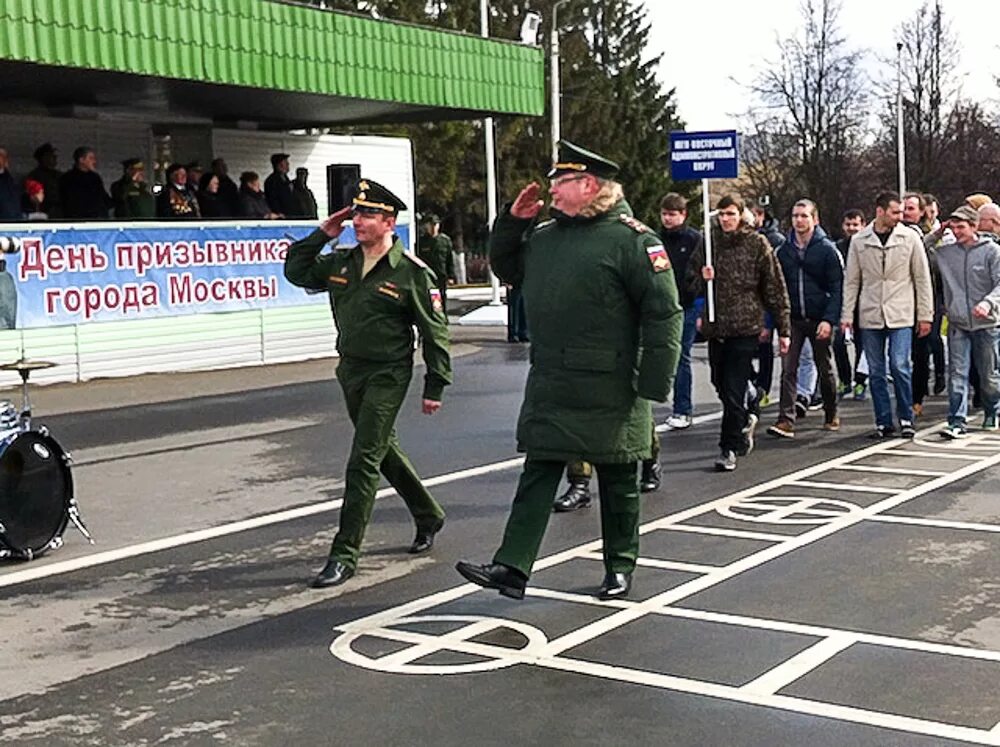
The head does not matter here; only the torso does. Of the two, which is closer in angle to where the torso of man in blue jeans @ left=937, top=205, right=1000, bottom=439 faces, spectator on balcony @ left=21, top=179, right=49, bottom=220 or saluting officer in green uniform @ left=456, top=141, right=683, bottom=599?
the saluting officer in green uniform

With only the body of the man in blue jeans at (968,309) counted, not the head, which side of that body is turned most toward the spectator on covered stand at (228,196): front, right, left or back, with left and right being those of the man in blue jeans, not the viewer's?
right

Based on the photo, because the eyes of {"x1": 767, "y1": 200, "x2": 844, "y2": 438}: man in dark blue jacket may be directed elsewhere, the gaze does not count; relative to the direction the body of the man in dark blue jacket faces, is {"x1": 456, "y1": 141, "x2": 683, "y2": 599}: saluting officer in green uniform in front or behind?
in front

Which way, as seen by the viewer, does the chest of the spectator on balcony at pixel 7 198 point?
toward the camera

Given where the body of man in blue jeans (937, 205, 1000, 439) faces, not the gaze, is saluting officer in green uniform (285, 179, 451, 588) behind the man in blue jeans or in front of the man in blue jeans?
in front

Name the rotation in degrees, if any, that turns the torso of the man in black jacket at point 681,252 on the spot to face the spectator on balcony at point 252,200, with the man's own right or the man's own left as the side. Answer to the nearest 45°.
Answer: approximately 90° to the man's own right

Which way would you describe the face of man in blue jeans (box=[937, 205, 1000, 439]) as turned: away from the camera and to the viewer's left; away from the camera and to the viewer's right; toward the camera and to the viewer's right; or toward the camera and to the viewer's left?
toward the camera and to the viewer's left

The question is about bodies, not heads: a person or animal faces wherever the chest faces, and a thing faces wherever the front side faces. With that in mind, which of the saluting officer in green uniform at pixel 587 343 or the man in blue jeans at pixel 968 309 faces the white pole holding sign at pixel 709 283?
the man in blue jeans

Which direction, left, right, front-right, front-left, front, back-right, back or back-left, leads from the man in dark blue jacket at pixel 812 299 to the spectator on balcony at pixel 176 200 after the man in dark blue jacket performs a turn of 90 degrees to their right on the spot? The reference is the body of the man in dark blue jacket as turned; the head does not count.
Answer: front

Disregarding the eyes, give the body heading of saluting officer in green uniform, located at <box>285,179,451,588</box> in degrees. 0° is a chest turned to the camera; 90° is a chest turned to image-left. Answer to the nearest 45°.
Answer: approximately 45°

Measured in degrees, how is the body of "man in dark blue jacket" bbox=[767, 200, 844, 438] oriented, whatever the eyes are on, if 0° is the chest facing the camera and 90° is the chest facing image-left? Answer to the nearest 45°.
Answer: approximately 45°

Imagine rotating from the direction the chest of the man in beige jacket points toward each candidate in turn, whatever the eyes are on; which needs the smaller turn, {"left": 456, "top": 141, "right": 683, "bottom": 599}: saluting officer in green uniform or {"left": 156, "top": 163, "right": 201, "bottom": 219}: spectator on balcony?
the saluting officer in green uniform

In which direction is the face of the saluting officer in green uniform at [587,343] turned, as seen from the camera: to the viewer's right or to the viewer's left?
to the viewer's left

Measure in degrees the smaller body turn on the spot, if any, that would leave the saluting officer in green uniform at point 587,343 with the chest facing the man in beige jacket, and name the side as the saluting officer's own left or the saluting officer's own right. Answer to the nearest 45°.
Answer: approximately 180°

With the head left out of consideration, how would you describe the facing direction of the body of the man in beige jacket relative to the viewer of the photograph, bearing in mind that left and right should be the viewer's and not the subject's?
facing the viewer
